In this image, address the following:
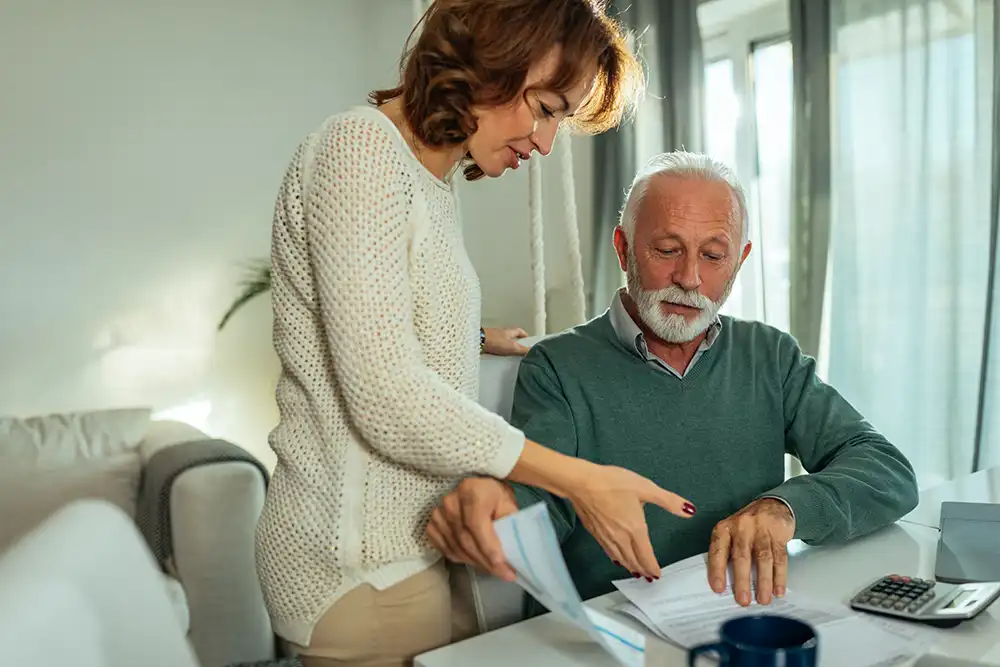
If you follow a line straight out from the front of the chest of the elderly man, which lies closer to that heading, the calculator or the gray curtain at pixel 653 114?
the calculator

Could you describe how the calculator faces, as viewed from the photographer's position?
facing to the left of the viewer

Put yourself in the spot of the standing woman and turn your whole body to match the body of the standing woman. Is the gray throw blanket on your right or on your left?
on your left

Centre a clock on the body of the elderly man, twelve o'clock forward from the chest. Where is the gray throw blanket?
The gray throw blanket is roughly at 4 o'clock from the elderly man.

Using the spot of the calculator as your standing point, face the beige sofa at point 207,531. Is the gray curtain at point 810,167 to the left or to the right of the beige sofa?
right
